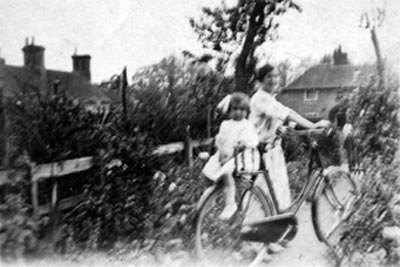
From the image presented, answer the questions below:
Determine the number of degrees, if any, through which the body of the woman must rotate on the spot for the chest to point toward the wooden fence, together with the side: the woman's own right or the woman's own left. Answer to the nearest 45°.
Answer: approximately 135° to the woman's own right

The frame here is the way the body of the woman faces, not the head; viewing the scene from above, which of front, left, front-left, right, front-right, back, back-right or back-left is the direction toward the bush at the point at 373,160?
front-left

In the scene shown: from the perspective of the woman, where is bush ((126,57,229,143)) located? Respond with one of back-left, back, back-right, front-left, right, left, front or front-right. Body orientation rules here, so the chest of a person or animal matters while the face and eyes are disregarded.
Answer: back
